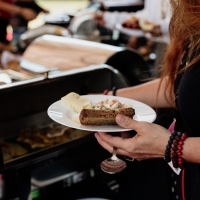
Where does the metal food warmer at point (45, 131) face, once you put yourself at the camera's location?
facing the viewer and to the right of the viewer

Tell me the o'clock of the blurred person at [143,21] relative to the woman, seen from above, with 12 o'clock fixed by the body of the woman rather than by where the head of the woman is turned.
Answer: The blurred person is roughly at 3 o'clock from the woman.

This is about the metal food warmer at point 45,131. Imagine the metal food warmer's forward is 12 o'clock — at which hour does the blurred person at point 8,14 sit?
The blurred person is roughly at 7 o'clock from the metal food warmer.

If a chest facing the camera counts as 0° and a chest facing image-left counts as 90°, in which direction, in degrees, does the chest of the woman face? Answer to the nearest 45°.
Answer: approximately 90°

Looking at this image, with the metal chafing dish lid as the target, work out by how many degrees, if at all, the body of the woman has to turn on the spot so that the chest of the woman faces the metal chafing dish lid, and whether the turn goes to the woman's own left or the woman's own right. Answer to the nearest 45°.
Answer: approximately 45° to the woman's own right

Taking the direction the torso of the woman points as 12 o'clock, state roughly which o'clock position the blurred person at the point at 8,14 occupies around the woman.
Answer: The blurred person is roughly at 2 o'clock from the woman.

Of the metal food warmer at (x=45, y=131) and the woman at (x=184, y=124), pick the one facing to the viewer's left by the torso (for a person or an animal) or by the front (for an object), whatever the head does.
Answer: the woman

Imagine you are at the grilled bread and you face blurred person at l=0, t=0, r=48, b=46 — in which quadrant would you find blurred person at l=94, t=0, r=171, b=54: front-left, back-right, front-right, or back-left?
front-right

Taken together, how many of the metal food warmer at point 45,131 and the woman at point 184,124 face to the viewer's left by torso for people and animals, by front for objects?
1
